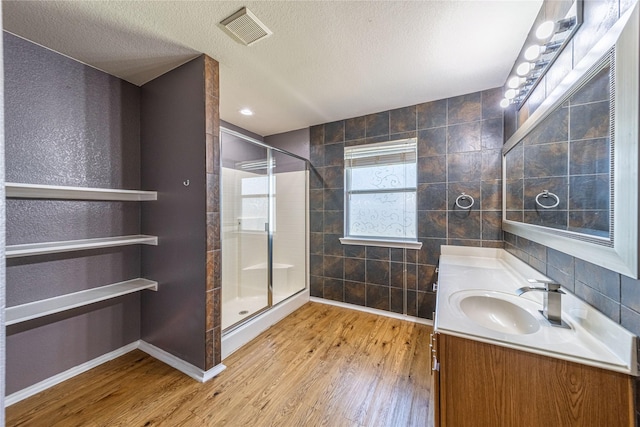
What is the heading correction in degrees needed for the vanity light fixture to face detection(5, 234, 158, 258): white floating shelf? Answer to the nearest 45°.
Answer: approximately 45° to its left

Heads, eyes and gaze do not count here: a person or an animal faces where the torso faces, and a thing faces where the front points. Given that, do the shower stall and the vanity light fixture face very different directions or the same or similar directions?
very different directions

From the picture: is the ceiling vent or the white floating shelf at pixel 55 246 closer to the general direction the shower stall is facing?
the ceiling vent

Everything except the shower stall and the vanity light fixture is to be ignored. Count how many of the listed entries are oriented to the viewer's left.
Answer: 1

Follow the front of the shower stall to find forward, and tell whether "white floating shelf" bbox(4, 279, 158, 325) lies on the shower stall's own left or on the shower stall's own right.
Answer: on the shower stall's own right

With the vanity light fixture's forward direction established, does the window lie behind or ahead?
ahead

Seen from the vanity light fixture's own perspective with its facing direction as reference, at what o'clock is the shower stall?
The shower stall is roughly at 12 o'clock from the vanity light fixture.

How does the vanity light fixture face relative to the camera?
to the viewer's left

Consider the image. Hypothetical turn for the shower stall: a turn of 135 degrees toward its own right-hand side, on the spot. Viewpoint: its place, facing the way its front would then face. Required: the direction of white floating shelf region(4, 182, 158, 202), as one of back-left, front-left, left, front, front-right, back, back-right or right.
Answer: front-left

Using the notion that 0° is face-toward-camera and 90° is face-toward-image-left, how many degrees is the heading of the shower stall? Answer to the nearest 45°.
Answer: approximately 315°

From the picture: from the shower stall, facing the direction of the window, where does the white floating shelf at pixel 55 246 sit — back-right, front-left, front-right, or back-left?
back-right
